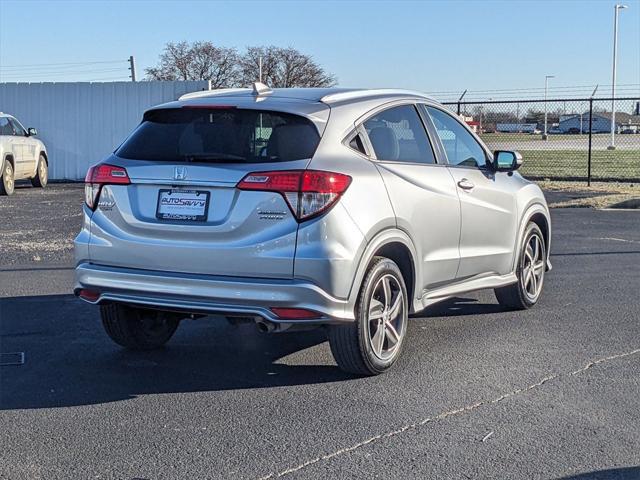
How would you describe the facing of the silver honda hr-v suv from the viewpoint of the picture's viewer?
facing away from the viewer and to the right of the viewer

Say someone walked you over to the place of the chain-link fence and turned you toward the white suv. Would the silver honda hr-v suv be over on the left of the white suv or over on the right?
left

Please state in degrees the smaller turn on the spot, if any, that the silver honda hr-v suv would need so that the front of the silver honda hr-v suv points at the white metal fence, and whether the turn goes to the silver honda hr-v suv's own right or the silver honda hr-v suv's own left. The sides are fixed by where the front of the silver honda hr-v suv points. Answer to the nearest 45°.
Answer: approximately 45° to the silver honda hr-v suv's own left

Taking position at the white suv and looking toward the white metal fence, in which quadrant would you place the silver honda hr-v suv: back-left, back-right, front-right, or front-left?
back-right

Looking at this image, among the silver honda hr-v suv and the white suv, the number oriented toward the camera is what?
0

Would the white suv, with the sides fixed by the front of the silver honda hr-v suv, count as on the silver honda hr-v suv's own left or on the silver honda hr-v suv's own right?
on the silver honda hr-v suv's own left

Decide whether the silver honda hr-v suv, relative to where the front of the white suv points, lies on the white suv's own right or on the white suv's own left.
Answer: on the white suv's own right

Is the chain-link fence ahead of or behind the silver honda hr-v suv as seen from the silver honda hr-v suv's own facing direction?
ahead

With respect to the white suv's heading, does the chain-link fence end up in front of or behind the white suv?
in front

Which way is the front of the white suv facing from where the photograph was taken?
facing away from the viewer and to the right of the viewer
